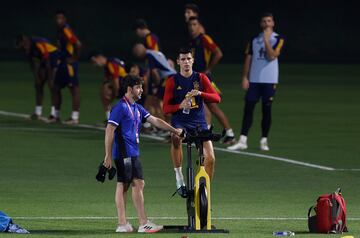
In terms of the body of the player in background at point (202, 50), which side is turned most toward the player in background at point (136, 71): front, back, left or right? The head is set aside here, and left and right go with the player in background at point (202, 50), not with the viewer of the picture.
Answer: right

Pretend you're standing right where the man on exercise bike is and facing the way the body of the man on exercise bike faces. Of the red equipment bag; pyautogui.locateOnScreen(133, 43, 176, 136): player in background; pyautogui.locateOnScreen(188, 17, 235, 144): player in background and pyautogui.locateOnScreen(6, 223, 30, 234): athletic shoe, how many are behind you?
2

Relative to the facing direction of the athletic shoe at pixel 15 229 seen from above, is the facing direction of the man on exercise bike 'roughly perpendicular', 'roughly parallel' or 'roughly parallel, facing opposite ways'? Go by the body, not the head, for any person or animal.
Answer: roughly perpendicular

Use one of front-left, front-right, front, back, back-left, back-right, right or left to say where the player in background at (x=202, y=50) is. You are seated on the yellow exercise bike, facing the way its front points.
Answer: back

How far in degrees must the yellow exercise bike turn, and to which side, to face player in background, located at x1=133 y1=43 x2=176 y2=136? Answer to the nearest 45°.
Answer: approximately 180°

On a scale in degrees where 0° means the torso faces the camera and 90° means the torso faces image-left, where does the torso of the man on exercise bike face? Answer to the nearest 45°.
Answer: approximately 0°
